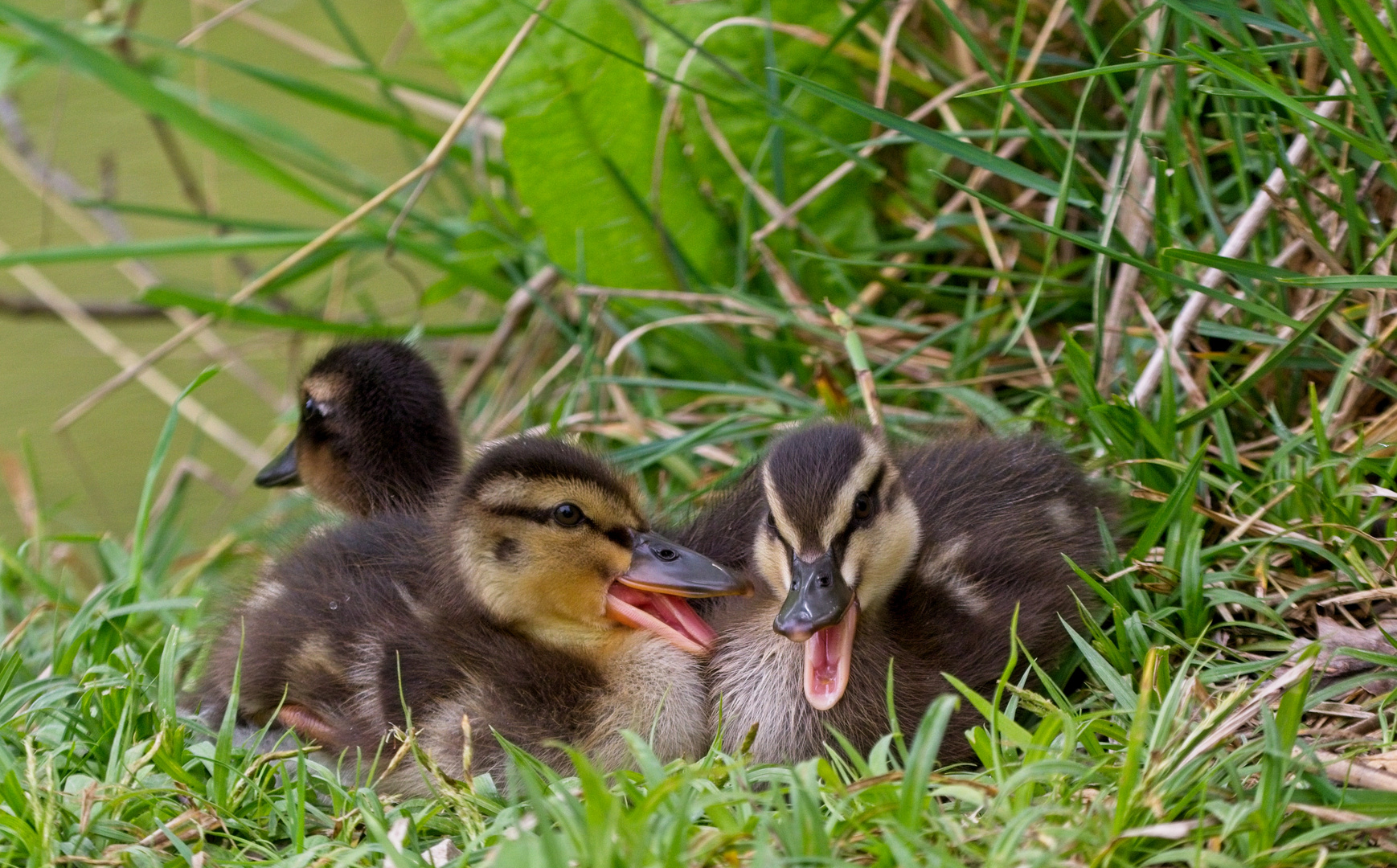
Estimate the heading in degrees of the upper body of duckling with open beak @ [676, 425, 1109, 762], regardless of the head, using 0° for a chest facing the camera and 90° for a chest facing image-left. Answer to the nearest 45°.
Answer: approximately 45°

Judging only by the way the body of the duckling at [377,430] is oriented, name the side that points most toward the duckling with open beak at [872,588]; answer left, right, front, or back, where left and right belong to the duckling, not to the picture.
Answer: back

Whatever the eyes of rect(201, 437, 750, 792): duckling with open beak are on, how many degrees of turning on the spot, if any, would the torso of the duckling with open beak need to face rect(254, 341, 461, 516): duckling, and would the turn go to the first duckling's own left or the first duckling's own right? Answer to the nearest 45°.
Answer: approximately 90° to the first duckling's own left

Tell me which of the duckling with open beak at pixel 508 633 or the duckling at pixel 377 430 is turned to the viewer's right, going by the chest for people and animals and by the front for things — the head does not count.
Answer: the duckling with open beak

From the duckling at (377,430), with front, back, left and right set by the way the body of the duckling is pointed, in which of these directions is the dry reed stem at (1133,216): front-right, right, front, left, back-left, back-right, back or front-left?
back-right

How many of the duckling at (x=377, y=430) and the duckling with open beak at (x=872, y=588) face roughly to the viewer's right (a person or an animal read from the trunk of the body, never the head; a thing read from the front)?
0

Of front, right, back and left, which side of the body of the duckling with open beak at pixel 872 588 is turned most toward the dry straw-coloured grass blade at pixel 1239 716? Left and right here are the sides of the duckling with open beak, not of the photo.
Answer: left

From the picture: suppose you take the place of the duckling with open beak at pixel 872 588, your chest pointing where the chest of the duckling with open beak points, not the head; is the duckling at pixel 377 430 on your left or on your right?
on your right

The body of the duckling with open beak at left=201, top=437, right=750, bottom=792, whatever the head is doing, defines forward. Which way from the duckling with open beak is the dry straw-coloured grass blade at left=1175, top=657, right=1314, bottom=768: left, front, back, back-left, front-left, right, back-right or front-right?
front-right

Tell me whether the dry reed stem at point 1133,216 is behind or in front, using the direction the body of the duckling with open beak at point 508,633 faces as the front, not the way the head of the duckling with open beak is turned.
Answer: in front

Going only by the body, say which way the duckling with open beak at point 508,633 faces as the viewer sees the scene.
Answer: to the viewer's right

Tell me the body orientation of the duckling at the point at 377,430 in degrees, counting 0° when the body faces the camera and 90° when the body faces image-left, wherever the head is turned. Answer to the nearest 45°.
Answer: approximately 135°

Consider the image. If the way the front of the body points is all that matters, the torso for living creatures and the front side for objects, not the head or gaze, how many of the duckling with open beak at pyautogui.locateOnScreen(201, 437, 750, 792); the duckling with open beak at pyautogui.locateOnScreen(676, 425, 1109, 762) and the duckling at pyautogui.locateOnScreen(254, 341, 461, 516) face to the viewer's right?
1

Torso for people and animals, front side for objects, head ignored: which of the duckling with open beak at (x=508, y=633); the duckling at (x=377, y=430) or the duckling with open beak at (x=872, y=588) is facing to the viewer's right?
the duckling with open beak at (x=508, y=633)
